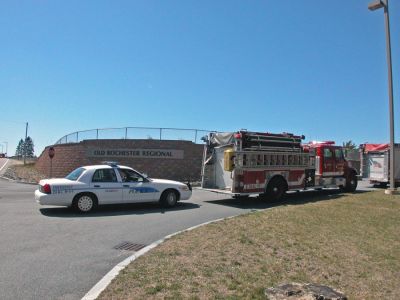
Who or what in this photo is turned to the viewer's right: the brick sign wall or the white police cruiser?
the white police cruiser

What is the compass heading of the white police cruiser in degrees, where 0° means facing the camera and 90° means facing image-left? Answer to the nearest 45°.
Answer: approximately 270°

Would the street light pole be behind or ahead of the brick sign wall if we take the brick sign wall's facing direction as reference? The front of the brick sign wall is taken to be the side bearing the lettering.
ahead

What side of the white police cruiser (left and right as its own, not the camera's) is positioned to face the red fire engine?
front

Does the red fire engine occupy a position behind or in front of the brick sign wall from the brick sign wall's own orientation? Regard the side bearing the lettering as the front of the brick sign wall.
in front

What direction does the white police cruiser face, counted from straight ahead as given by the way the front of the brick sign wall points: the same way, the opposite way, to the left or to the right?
to the left

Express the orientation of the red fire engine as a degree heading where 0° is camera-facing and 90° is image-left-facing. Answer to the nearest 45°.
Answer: approximately 225°

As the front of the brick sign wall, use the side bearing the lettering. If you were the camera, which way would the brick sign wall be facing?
facing the viewer

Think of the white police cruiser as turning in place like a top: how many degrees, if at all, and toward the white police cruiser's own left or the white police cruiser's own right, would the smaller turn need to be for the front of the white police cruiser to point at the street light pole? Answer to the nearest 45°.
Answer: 0° — it already faces it

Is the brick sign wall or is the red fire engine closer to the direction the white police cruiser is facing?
the red fire engine

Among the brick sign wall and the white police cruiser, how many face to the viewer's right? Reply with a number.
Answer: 1

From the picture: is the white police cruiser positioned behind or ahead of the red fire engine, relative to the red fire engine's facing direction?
behind

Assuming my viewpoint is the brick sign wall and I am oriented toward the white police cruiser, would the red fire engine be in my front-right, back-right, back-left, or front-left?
front-left

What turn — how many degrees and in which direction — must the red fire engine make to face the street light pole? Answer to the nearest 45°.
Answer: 0° — it already faces it

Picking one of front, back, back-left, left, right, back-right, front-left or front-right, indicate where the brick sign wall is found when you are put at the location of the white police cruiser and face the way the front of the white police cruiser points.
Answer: left

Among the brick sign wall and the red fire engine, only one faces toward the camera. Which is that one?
the brick sign wall

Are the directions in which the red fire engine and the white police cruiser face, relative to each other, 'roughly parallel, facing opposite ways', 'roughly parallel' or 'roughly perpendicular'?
roughly parallel

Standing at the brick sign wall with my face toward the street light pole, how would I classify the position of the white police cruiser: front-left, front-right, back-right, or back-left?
front-right
